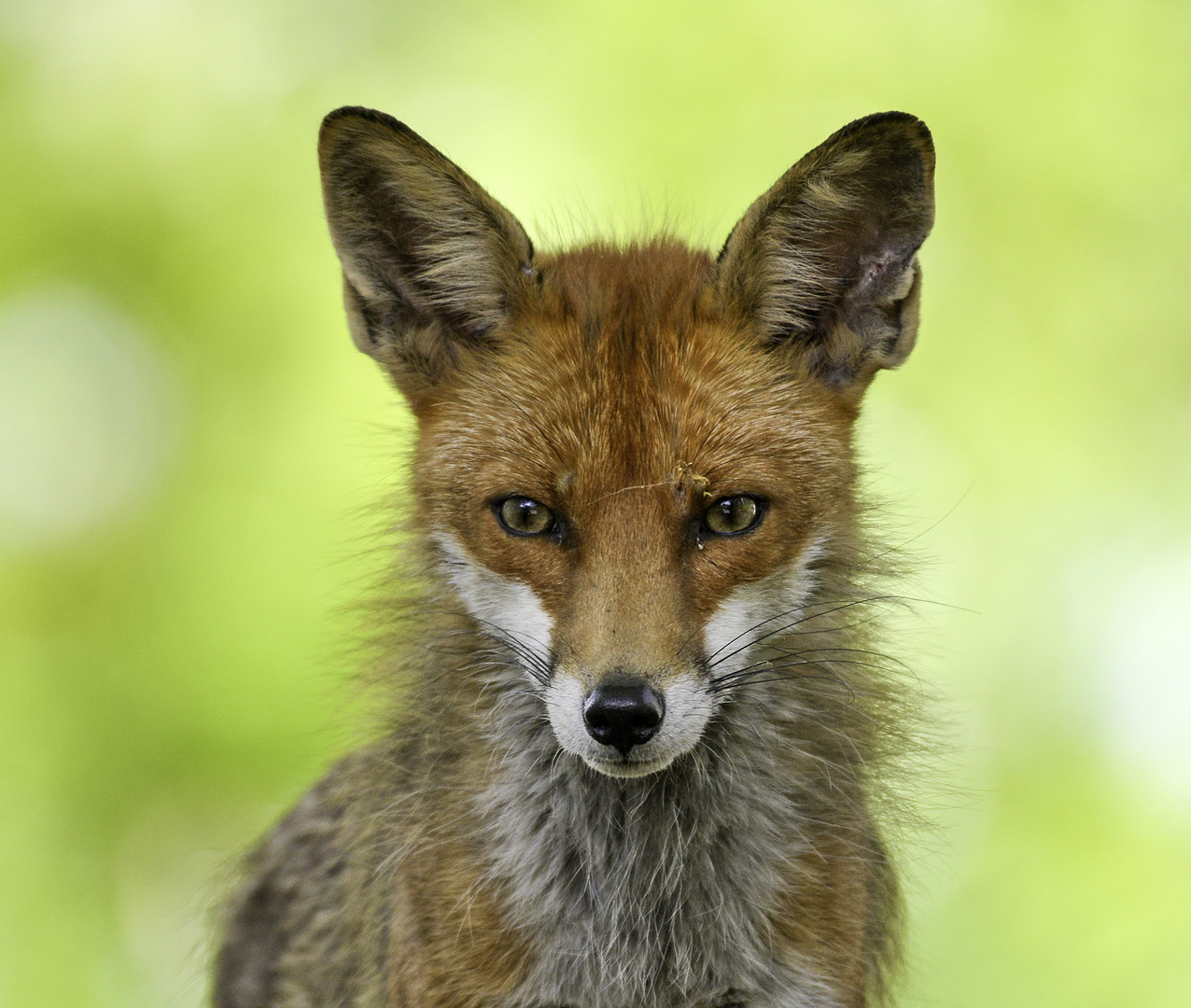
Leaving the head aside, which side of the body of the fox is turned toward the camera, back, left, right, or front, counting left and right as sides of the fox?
front
